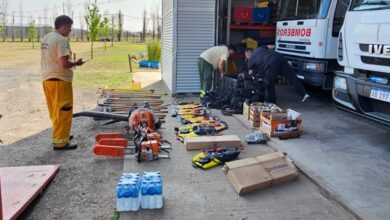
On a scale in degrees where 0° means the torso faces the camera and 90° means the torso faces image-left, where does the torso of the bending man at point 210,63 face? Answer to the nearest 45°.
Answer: approximately 270°

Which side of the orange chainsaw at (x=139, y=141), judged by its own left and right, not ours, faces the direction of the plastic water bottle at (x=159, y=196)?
left

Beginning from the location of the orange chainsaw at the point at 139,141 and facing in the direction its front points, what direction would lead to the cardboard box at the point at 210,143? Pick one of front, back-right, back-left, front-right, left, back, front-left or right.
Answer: back

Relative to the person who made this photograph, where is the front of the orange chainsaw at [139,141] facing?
facing to the left of the viewer

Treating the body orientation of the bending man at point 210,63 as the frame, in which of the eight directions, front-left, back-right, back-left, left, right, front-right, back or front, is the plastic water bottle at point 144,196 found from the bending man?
right

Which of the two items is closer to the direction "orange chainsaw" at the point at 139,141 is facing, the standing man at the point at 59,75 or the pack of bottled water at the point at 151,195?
the standing man

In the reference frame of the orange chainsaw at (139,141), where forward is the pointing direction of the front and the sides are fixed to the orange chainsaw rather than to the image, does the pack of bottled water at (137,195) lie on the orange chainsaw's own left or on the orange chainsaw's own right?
on the orange chainsaw's own left

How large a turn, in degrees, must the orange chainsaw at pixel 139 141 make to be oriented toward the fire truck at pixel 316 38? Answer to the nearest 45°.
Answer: approximately 135° to its right

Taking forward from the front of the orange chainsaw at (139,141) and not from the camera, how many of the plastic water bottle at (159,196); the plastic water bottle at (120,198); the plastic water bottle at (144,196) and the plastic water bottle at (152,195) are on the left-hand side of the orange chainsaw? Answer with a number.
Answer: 4

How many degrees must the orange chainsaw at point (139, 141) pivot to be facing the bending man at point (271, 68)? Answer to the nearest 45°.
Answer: approximately 135° to its right
